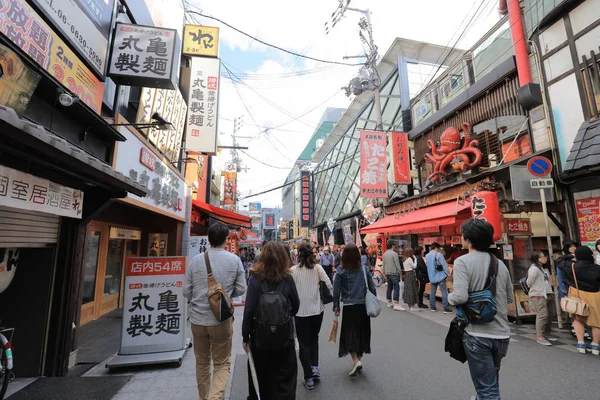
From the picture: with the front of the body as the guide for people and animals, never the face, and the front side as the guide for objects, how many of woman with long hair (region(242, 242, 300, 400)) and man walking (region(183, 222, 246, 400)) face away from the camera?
2

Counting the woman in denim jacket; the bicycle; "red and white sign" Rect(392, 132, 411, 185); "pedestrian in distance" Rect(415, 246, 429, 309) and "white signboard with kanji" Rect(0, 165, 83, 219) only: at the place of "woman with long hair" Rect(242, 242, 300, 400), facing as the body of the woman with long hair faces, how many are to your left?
2

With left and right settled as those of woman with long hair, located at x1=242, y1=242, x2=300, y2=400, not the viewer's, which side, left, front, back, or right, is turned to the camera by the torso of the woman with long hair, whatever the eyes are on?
back

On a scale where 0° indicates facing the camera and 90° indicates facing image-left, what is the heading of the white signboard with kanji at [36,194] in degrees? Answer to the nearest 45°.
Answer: approximately 315°

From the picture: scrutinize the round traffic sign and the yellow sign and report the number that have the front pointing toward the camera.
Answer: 2

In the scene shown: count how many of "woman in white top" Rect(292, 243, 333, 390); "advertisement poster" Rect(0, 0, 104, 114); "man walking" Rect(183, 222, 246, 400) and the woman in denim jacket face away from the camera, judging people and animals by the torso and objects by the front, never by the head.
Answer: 3

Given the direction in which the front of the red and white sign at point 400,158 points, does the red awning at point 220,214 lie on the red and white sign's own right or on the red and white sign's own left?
on the red and white sign's own right

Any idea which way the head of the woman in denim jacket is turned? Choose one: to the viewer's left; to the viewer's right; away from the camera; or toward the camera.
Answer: away from the camera

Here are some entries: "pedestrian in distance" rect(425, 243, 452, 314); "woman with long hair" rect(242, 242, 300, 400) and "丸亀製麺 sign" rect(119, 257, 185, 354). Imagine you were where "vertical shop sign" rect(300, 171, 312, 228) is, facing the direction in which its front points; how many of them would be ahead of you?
3

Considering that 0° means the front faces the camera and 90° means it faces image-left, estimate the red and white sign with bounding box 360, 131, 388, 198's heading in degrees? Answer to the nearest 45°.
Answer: approximately 0°

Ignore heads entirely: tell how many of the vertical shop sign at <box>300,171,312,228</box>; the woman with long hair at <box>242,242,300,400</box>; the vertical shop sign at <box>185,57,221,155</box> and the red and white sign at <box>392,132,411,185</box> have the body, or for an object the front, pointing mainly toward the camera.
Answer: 3
